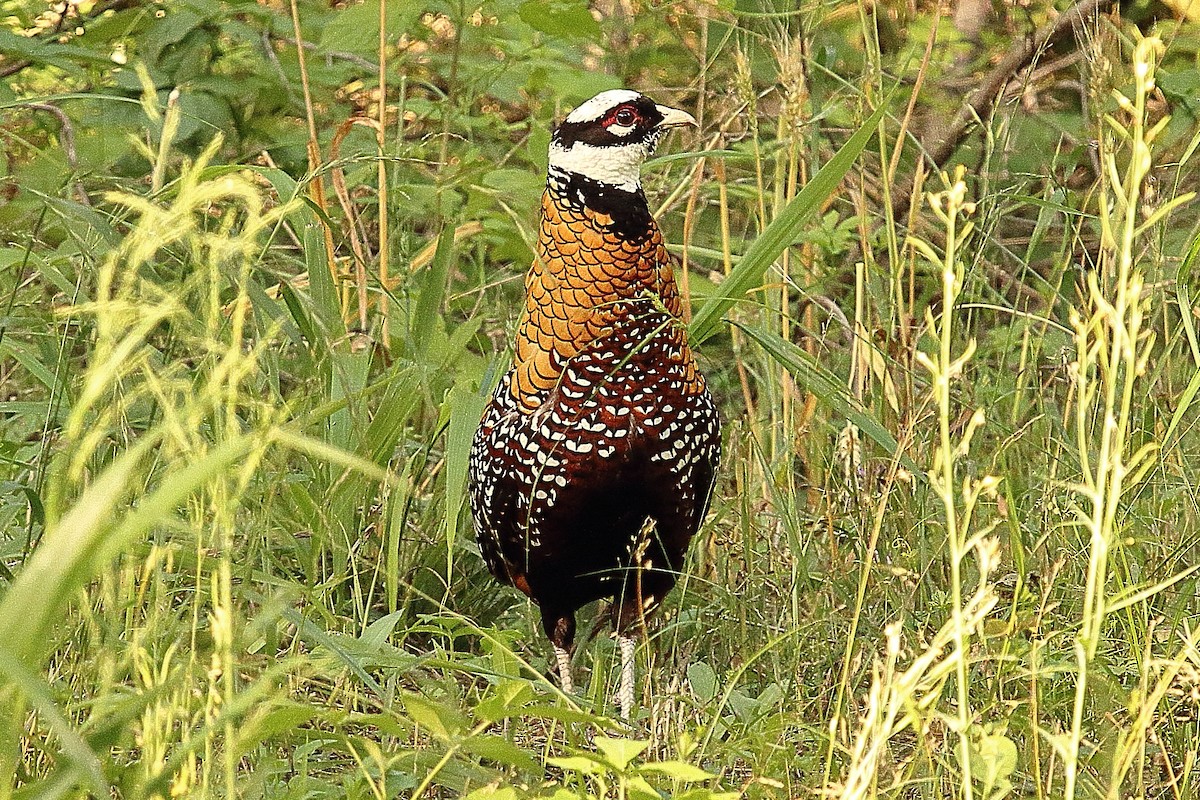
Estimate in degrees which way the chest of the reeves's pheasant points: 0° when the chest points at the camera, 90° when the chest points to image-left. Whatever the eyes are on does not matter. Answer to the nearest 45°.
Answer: approximately 315°
